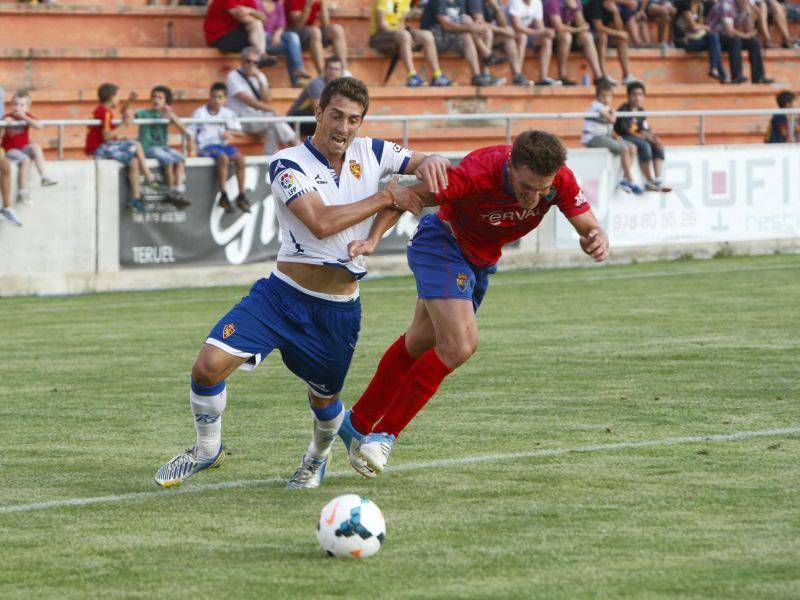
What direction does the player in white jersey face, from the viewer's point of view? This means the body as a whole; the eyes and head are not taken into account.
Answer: toward the camera

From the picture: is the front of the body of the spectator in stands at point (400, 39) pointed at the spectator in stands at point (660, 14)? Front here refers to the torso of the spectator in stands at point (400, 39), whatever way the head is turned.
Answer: no

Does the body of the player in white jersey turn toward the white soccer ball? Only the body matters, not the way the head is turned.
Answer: yes

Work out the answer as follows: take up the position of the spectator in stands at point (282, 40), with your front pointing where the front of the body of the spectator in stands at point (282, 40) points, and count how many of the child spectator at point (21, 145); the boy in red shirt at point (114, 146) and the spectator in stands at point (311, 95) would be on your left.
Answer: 0

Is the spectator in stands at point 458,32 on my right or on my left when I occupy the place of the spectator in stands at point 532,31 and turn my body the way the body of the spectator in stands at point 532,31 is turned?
on my right

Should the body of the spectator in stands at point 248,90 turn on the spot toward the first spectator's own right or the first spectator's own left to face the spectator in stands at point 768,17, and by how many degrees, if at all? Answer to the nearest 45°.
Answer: approximately 90° to the first spectator's own left

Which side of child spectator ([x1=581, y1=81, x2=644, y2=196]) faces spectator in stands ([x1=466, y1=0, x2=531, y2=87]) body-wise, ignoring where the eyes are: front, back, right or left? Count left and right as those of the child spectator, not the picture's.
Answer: back

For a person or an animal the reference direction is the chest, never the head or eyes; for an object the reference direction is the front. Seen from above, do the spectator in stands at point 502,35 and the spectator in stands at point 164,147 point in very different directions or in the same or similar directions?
same or similar directions

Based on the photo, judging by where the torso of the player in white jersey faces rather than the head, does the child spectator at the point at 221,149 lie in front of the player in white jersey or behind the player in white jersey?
behind

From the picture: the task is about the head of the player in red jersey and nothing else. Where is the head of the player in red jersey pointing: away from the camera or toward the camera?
toward the camera

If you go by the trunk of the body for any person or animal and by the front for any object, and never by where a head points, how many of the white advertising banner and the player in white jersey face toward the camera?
2

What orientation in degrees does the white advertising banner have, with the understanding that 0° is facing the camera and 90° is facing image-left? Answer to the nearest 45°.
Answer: approximately 0°

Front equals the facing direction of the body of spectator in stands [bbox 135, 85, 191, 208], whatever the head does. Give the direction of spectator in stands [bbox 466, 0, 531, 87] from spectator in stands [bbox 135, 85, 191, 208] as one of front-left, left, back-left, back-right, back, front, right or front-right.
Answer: left

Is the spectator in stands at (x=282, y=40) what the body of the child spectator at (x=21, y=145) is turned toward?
no

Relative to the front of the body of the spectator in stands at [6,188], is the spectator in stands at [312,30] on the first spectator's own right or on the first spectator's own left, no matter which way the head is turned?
on the first spectator's own left

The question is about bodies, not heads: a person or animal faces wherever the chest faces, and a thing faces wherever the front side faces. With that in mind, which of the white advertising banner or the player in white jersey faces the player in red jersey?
the white advertising banner

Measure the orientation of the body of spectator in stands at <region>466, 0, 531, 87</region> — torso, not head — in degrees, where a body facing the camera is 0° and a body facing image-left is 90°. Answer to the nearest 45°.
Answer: approximately 315°

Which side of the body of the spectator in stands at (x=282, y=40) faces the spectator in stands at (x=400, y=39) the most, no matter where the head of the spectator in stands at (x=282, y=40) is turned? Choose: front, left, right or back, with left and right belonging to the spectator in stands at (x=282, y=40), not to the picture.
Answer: left

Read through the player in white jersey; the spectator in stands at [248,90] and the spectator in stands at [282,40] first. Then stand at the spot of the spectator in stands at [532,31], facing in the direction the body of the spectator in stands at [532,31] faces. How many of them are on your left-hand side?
0

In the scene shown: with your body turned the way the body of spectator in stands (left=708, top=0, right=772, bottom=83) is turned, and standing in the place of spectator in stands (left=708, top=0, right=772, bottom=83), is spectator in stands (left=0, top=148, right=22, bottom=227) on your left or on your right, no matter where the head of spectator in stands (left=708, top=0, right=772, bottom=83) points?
on your right
